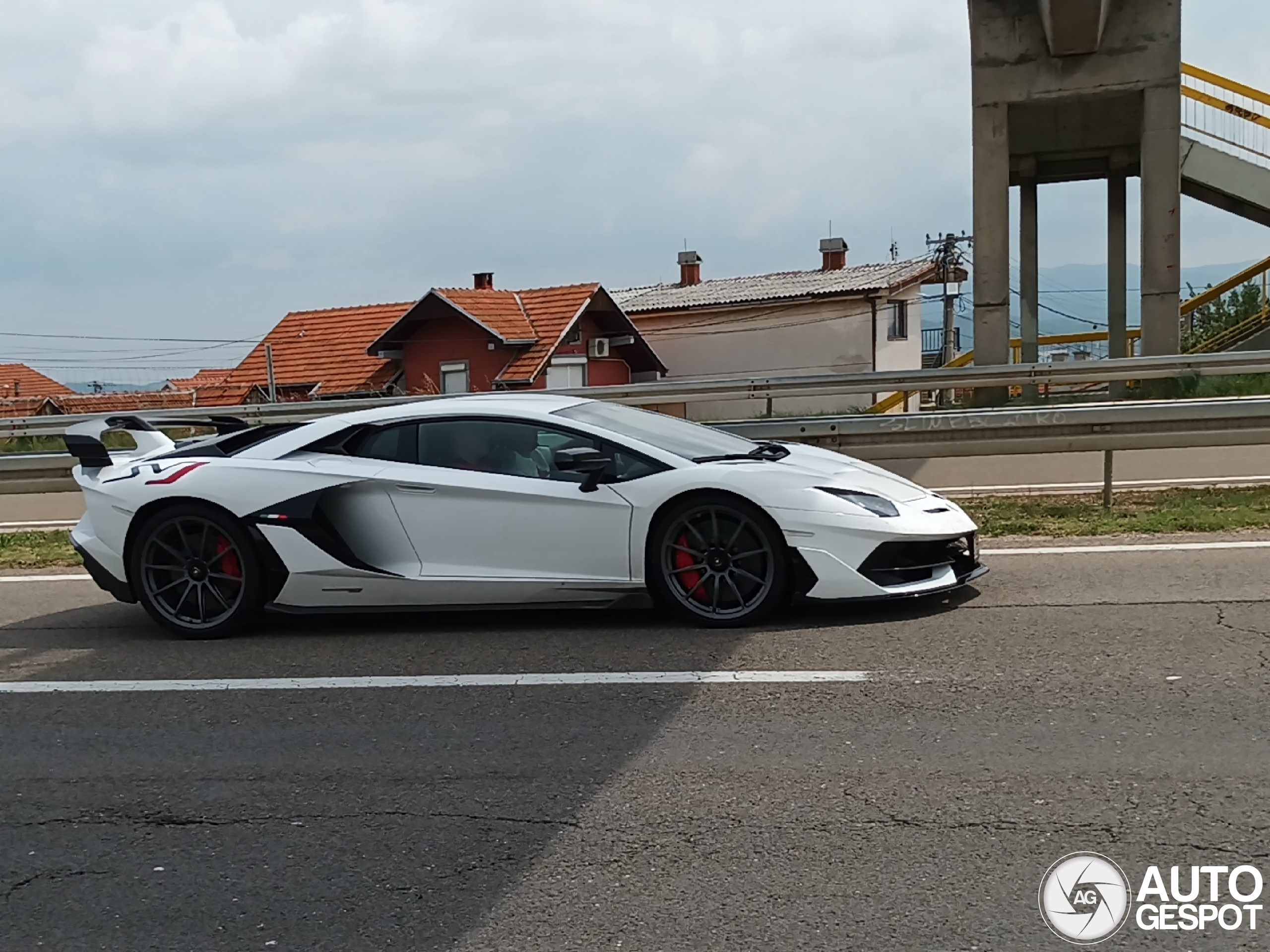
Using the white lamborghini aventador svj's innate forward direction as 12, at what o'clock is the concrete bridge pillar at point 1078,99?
The concrete bridge pillar is roughly at 10 o'clock from the white lamborghini aventador svj.

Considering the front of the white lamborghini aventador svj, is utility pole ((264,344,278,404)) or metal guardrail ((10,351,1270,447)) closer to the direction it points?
the metal guardrail

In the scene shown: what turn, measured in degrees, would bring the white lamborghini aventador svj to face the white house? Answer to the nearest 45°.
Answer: approximately 90° to its left

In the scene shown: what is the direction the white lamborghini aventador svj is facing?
to the viewer's right

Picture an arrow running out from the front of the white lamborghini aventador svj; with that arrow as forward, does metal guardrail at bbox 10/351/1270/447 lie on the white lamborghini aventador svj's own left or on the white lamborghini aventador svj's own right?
on the white lamborghini aventador svj's own left

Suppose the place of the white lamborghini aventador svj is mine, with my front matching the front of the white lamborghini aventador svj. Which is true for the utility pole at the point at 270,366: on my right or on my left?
on my left

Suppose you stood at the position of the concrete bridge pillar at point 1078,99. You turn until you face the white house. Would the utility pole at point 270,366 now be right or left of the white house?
left
